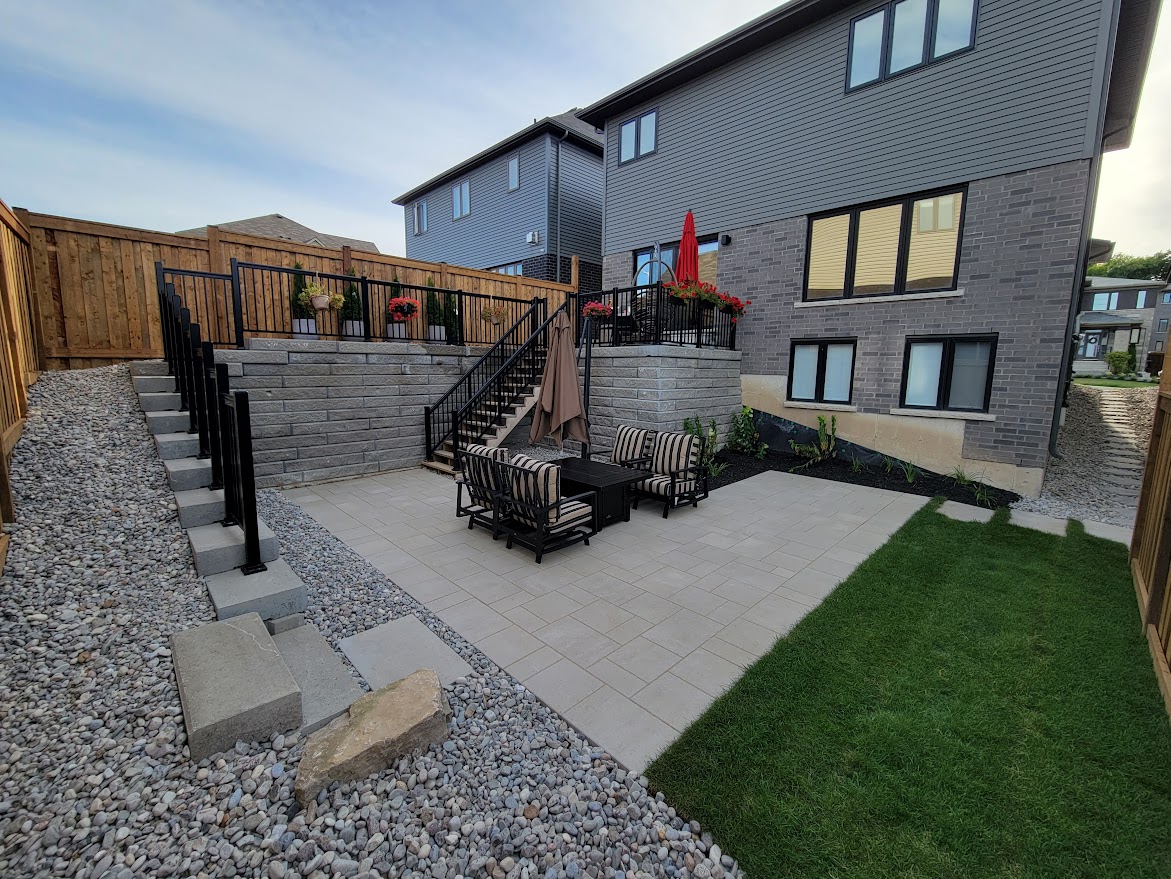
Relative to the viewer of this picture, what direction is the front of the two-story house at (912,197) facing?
facing away from the viewer and to the right of the viewer

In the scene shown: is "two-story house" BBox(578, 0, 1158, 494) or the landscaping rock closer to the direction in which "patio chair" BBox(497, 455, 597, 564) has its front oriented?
the two-story house

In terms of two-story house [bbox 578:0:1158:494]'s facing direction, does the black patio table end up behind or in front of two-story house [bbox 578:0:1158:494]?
behind

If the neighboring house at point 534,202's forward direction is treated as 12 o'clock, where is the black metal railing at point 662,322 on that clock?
The black metal railing is roughly at 4 o'clock from the neighboring house.

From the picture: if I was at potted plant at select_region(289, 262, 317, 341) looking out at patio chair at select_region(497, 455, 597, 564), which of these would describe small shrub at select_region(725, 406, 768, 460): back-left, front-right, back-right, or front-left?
front-left

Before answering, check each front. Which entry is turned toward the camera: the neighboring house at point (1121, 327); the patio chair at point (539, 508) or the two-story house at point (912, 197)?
the neighboring house

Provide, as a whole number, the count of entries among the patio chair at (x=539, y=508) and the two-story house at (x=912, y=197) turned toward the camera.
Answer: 0

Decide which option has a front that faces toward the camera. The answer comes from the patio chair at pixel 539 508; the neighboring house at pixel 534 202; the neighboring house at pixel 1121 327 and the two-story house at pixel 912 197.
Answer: the neighboring house at pixel 1121 327

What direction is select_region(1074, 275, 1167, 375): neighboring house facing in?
toward the camera

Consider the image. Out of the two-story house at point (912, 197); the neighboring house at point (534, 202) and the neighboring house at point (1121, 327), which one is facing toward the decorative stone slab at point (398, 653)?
the neighboring house at point (1121, 327)

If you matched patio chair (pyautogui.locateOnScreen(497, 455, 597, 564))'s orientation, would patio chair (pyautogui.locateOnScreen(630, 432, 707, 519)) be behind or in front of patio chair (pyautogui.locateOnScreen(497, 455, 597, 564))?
in front

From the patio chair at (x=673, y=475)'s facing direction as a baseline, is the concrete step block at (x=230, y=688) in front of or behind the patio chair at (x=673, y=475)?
in front

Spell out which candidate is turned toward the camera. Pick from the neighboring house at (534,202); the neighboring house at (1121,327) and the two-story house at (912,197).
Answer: the neighboring house at (1121,327)

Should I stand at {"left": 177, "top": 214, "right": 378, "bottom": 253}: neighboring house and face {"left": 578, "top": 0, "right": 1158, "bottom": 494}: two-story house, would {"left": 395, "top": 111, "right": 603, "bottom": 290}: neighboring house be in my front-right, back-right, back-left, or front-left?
front-left

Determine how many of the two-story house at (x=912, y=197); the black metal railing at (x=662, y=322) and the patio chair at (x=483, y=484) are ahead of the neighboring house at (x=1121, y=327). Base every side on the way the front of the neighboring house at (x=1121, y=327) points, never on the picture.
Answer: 3

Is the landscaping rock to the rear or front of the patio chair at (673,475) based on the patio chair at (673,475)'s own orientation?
to the front

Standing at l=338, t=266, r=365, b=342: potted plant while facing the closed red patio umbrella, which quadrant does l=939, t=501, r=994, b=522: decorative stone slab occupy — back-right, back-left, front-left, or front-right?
front-right

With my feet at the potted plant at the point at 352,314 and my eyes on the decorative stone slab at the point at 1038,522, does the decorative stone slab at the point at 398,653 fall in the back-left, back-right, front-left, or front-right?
front-right

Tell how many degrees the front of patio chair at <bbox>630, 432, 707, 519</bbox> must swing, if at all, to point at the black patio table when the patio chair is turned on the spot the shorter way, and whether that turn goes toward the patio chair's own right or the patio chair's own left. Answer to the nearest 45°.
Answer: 0° — it already faces it
